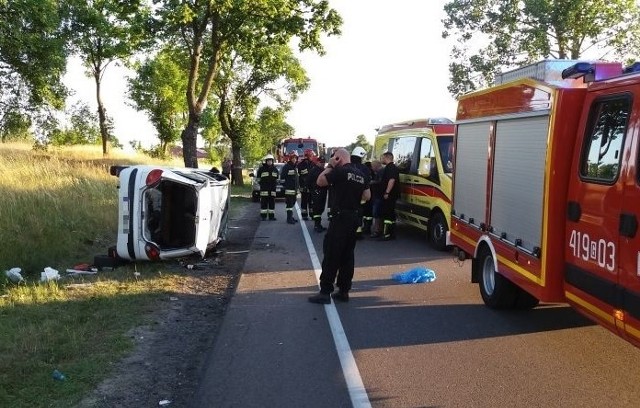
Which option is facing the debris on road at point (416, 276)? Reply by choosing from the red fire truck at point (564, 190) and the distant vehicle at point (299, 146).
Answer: the distant vehicle

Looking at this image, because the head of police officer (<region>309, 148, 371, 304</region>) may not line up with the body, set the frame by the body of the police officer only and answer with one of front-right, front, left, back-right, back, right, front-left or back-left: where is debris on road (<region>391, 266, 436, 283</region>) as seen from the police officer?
right

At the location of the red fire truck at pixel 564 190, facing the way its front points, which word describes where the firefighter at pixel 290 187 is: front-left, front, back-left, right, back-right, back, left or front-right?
back

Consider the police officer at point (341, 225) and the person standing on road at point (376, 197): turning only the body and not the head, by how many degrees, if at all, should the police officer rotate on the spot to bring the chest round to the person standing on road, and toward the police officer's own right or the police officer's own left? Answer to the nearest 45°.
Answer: approximately 45° to the police officer's own right

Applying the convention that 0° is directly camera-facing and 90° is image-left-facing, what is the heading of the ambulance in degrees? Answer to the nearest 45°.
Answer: approximately 315°

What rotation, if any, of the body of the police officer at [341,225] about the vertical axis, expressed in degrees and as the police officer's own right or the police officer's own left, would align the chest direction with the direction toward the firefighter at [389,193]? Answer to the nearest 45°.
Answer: approximately 45° to the police officer's own right

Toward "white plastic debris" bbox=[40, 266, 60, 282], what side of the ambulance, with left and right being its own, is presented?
right

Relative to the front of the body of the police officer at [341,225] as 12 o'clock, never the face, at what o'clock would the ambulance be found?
The ambulance is roughly at 2 o'clock from the police officer.

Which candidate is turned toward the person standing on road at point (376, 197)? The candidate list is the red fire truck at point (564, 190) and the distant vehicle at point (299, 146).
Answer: the distant vehicle

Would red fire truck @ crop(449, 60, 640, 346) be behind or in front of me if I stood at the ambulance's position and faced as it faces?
in front
